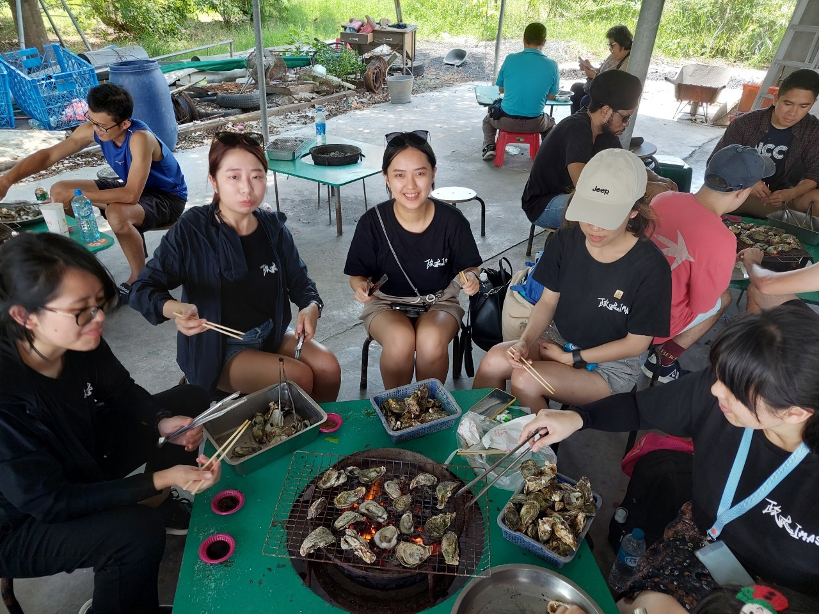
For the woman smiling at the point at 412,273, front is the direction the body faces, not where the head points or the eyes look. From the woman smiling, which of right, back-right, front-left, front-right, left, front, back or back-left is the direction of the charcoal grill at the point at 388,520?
front

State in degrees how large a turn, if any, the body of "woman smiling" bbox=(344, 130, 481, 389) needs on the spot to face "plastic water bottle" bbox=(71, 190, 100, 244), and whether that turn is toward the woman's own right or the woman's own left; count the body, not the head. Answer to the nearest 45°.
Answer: approximately 90° to the woman's own right

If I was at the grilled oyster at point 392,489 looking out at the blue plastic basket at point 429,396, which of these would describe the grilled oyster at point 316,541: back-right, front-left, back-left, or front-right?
back-left

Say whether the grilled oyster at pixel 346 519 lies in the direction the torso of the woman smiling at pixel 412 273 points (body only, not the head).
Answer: yes

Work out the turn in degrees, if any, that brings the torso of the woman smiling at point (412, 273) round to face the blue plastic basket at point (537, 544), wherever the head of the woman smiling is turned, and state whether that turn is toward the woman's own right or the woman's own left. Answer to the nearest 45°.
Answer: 0° — they already face it

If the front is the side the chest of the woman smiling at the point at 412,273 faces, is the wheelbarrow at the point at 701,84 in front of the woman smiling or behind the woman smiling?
behind

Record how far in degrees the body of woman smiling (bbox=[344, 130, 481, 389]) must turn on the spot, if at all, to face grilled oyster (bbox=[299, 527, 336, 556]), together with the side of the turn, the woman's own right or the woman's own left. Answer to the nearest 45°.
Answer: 0° — they already face it

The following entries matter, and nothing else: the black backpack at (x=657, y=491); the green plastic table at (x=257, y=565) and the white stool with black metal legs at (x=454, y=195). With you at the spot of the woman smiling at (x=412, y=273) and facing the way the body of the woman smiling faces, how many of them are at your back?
1

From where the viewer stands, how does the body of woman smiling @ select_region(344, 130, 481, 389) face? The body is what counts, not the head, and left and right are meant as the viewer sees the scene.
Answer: facing the viewer

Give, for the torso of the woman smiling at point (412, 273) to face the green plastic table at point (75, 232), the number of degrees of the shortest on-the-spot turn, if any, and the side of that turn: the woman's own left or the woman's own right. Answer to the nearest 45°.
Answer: approximately 90° to the woman's own right

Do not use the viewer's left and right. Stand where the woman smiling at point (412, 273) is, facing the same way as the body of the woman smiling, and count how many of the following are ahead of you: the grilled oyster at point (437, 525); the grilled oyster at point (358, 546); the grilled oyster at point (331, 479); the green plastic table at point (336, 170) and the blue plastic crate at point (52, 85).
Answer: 3

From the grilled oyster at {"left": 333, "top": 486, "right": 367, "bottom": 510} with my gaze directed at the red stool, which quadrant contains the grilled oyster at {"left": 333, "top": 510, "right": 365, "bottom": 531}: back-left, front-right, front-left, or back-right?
back-right

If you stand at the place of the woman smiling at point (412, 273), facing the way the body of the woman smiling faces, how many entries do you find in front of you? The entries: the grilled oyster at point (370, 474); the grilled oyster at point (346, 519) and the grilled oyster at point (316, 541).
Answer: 3

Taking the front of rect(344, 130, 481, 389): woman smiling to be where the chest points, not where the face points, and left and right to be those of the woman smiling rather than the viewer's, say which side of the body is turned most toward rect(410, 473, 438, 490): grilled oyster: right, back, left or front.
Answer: front

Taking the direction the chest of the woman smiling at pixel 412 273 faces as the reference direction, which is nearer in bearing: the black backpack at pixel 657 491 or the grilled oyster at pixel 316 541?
the grilled oyster

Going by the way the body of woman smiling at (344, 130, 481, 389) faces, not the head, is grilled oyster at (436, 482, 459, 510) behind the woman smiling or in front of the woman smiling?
in front

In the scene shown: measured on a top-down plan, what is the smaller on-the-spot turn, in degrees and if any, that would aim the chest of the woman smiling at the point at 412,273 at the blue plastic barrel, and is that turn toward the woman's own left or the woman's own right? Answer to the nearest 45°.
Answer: approximately 135° to the woman's own right

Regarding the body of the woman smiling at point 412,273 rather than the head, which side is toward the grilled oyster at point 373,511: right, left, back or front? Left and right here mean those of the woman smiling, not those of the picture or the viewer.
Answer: front

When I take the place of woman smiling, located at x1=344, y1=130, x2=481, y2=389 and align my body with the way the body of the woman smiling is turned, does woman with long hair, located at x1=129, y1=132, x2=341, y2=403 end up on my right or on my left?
on my right

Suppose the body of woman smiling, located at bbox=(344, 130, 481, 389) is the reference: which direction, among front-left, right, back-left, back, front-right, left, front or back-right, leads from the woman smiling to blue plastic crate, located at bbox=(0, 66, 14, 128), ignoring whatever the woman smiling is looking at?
back-right

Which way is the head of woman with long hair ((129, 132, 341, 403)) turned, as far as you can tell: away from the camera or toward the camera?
toward the camera
